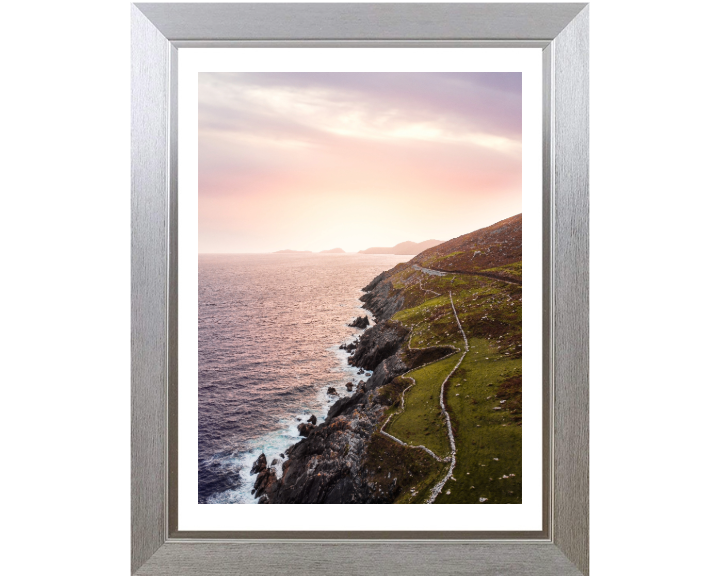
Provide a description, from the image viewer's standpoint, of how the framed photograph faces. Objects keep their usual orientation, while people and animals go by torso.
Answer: facing the viewer
